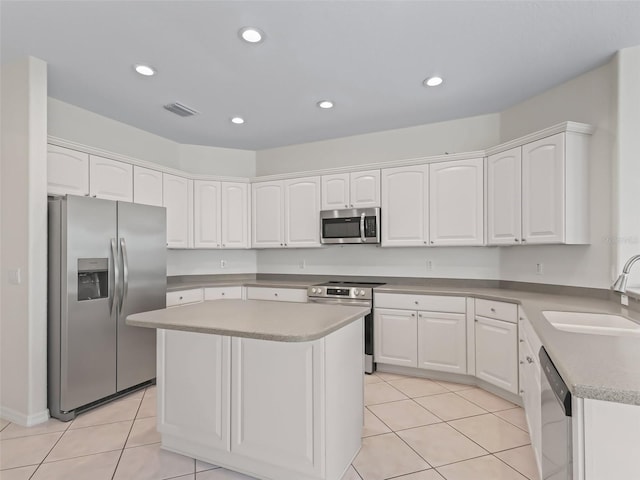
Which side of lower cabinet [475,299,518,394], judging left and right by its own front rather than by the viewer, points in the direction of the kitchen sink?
left

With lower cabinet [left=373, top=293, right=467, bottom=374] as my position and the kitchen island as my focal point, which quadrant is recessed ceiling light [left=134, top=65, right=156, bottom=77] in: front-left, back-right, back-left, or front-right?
front-right

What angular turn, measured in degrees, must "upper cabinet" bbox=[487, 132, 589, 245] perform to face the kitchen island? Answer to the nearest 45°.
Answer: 0° — it already faces it

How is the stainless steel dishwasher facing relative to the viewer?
to the viewer's left

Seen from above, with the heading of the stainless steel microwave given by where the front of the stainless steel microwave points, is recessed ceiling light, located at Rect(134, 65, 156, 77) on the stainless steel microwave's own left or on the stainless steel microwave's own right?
on the stainless steel microwave's own right

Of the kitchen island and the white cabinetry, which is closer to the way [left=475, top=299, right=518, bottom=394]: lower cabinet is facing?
the kitchen island

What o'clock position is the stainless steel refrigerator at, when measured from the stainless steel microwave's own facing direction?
The stainless steel refrigerator is roughly at 2 o'clock from the stainless steel microwave.

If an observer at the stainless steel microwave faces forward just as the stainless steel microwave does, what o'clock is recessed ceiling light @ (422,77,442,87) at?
The recessed ceiling light is roughly at 11 o'clock from the stainless steel microwave.

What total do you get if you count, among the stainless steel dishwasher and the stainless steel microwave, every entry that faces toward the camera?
1

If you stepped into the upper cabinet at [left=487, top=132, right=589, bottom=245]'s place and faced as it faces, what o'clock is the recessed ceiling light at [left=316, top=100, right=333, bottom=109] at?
The recessed ceiling light is roughly at 1 o'clock from the upper cabinet.

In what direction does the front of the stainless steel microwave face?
toward the camera

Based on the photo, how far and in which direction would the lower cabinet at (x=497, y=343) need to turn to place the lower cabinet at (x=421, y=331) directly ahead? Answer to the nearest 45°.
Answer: approximately 45° to its right

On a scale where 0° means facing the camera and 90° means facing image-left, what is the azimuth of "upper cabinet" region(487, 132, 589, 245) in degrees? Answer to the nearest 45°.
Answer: approximately 45°
